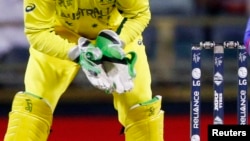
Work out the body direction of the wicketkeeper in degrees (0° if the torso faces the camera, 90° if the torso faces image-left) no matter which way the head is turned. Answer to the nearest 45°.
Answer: approximately 0°
